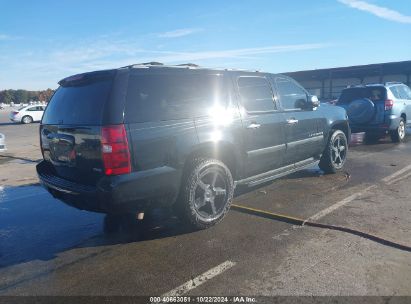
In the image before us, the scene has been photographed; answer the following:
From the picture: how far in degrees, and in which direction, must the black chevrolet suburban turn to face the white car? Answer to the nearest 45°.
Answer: approximately 90° to its left

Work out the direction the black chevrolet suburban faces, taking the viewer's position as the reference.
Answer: facing away from the viewer and to the right of the viewer
